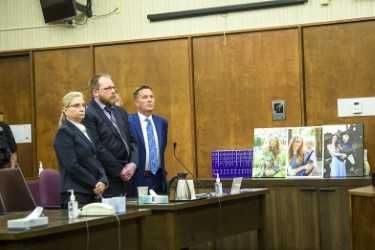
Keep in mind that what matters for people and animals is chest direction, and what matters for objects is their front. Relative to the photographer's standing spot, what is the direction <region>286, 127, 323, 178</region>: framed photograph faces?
facing the viewer

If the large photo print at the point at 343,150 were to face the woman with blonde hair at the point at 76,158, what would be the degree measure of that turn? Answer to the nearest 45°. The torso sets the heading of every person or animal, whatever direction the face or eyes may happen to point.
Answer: approximately 45° to its right

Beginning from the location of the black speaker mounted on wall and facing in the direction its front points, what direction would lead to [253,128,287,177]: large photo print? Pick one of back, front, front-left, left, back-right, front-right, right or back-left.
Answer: left

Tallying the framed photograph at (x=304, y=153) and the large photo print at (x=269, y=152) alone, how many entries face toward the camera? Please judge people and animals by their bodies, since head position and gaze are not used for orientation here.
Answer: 2

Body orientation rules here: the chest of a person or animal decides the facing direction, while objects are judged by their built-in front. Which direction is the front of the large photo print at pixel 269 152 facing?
toward the camera

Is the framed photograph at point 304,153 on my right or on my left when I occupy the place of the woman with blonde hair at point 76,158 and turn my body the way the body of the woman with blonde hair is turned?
on my left

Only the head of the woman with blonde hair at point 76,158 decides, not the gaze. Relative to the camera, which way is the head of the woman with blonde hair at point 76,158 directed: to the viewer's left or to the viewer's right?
to the viewer's right

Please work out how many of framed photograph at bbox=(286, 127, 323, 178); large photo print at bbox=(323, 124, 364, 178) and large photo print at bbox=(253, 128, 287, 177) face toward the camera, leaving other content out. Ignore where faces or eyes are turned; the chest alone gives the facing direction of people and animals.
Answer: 3
